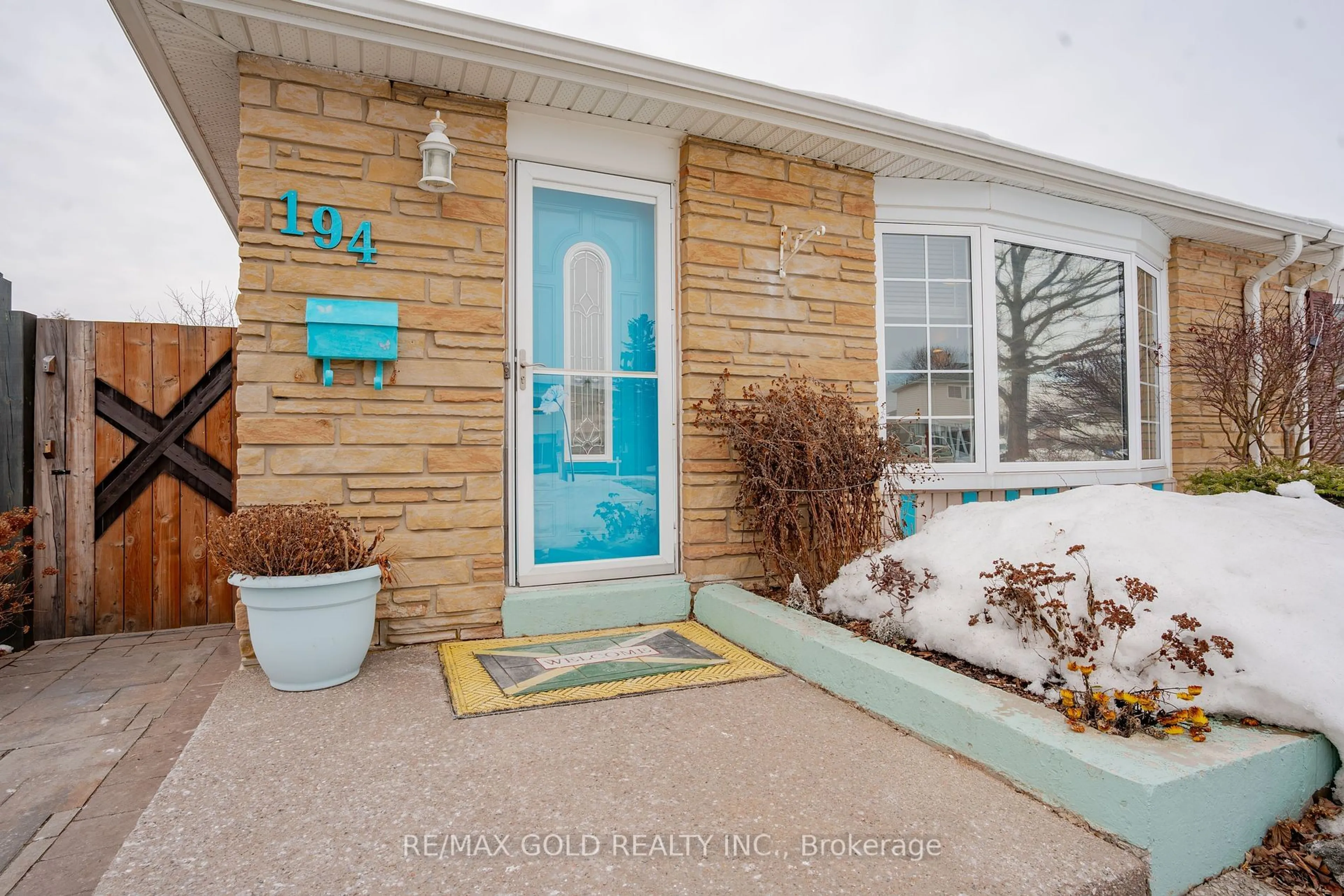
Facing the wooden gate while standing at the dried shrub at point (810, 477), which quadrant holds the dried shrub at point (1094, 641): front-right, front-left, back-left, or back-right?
back-left

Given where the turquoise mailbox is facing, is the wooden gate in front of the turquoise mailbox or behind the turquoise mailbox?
behind

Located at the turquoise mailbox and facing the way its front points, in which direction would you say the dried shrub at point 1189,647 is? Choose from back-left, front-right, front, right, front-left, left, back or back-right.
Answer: front-left

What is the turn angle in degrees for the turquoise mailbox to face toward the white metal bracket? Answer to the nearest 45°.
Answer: approximately 90° to its left

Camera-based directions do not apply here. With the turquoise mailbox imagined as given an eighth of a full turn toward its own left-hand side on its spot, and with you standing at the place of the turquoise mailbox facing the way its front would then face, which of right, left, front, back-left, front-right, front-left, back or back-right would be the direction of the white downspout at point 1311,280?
front-left

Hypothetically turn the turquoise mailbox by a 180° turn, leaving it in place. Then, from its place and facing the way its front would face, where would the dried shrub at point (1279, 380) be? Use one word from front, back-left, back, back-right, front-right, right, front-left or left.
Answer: right

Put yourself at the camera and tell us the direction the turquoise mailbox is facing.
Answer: facing the viewer

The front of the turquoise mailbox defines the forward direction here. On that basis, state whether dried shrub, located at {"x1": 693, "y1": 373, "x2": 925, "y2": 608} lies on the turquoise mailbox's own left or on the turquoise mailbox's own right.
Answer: on the turquoise mailbox's own left

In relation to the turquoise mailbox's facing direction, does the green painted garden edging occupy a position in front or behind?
in front

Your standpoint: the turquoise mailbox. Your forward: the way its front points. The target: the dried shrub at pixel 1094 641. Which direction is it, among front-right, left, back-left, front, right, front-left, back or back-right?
front-left
